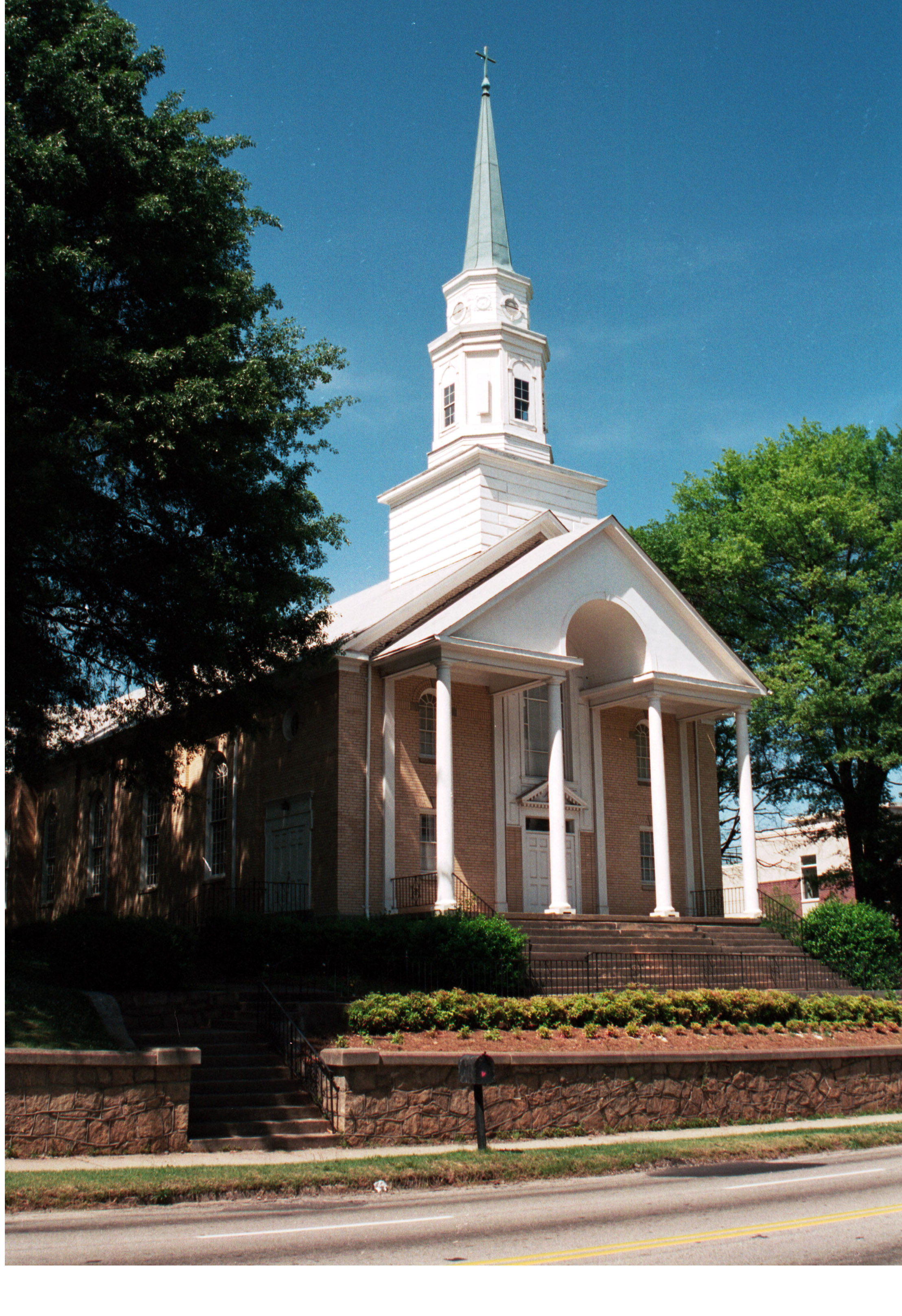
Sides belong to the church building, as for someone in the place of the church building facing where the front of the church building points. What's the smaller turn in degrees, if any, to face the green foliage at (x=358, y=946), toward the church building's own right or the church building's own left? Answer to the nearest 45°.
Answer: approximately 45° to the church building's own right

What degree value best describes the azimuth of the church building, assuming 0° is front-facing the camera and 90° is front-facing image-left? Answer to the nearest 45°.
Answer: approximately 315°

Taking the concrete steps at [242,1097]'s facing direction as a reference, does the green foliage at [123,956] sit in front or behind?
behind

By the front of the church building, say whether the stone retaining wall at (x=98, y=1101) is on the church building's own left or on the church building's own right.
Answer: on the church building's own right

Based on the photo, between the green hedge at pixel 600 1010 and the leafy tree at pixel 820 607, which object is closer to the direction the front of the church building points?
the green hedge

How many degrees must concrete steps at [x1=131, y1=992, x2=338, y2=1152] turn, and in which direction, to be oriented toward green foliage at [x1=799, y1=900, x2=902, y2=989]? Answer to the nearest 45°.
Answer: approximately 135° to its left

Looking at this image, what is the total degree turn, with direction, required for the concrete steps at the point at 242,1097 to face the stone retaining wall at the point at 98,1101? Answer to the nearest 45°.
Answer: approximately 45° to its right

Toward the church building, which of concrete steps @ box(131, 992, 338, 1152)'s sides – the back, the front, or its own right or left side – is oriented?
back

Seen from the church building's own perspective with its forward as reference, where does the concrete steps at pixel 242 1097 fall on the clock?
The concrete steps is roughly at 2 o'clock from the church building.

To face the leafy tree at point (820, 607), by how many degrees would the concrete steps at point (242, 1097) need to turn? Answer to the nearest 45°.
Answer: approximately 135° to its left

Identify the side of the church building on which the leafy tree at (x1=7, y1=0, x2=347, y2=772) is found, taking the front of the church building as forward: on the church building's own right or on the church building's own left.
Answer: on the church building's own right

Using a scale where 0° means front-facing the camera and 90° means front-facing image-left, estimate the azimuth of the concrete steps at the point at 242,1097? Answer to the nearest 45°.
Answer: approximately 0°
